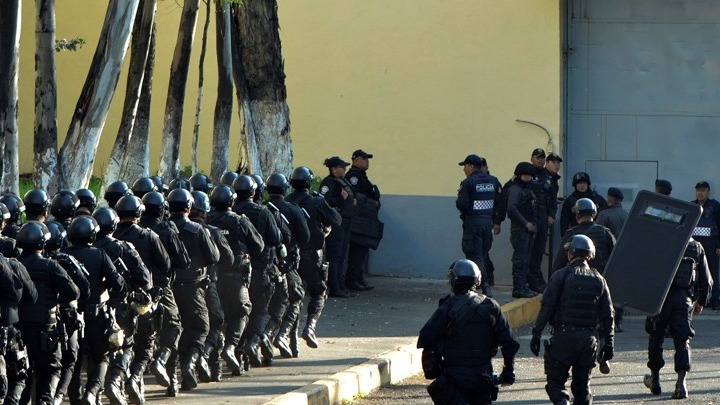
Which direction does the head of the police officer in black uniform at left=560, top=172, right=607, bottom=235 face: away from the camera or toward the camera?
toward the camera

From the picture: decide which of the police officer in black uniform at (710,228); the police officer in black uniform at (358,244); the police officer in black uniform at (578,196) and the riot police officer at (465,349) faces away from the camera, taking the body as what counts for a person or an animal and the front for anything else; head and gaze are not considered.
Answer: the riot police officer

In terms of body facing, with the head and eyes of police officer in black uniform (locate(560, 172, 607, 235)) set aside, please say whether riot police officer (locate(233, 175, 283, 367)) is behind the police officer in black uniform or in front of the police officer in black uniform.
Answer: in front

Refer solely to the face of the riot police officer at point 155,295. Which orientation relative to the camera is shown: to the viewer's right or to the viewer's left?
to the viewer's right

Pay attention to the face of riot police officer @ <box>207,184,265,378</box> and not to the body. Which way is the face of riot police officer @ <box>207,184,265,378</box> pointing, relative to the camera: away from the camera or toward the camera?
away from the camera

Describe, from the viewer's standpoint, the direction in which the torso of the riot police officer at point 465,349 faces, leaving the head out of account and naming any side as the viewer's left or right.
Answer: facing away from the viewer

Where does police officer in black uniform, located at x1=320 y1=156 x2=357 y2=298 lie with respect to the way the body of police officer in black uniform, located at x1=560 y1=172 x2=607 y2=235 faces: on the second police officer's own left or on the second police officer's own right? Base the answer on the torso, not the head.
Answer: on the second police officer's own right

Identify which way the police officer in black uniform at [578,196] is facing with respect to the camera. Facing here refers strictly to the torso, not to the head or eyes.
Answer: toward the camera

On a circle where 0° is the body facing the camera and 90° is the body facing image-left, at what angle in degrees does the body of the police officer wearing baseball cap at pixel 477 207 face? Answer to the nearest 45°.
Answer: approximately 135°
